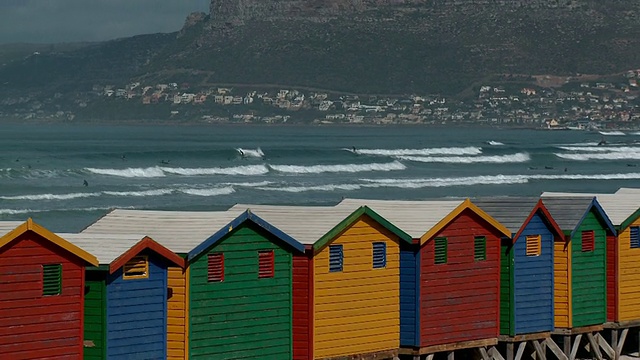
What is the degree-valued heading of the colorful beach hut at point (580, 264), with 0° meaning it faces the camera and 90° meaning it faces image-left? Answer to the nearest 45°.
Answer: approximately 135°

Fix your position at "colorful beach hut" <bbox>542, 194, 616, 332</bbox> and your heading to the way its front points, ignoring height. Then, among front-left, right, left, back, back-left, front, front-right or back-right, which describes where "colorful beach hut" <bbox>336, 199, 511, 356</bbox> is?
left

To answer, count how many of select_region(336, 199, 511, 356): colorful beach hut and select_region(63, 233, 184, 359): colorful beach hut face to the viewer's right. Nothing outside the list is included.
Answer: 0

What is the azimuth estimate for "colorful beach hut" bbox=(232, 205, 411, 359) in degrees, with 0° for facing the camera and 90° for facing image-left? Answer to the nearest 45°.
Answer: approximately 135°

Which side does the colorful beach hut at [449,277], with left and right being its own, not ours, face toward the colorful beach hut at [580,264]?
right

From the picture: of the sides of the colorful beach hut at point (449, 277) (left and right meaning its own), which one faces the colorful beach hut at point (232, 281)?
left

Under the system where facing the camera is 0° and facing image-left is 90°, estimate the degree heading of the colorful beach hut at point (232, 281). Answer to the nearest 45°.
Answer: approximately 135°

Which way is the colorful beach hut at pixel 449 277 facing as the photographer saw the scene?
facing away from the viewer and to the left of the viewer

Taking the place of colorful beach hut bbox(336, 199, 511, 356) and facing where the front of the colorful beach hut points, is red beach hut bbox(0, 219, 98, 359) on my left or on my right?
on my left
